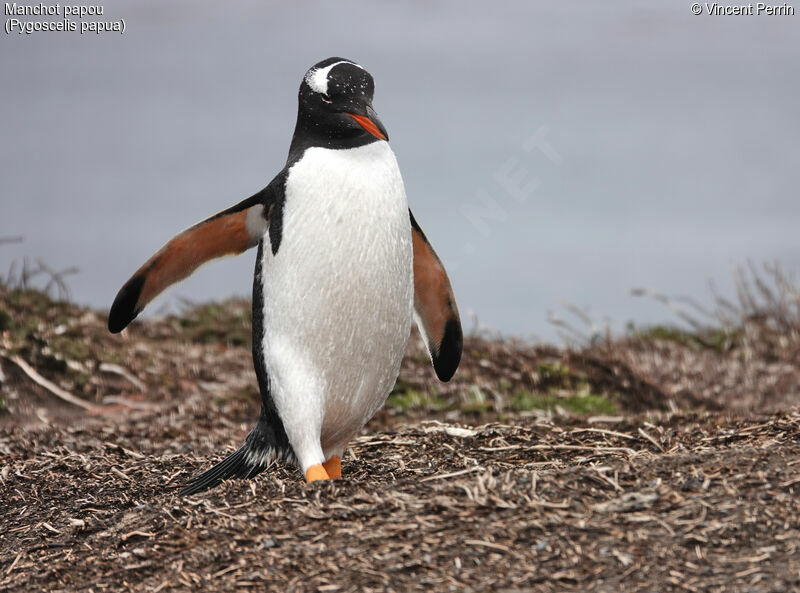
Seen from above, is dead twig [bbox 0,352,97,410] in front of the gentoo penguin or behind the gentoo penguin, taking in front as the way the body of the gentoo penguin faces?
behind

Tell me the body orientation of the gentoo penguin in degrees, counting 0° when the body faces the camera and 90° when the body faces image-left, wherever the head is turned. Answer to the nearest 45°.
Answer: approximately 315°
